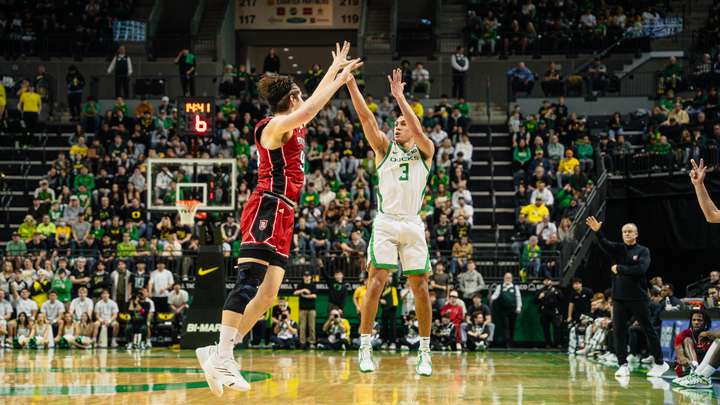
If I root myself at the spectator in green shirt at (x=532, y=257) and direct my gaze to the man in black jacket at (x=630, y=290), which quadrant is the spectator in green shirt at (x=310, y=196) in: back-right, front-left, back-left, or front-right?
back-right

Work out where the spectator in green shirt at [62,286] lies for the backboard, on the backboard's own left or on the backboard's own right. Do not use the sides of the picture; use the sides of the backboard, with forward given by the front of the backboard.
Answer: on the backboard's own right

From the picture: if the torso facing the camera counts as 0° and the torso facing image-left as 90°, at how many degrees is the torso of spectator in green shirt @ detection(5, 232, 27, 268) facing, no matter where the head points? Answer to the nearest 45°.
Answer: approximately 0°

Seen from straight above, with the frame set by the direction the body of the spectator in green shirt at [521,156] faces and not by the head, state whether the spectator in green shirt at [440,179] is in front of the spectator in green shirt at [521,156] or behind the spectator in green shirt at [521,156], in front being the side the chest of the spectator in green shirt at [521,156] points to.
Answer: in front

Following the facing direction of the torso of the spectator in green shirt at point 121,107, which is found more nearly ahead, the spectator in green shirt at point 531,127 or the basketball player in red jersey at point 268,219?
the basketball player in red jersey

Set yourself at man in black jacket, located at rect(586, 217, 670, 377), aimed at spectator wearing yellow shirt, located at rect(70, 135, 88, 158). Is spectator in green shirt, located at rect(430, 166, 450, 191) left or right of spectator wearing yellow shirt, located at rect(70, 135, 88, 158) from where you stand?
right

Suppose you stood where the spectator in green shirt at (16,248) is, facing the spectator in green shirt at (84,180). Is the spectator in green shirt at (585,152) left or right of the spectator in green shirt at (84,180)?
right

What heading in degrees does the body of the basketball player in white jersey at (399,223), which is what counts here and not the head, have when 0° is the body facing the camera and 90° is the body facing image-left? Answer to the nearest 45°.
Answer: approximately 0°
